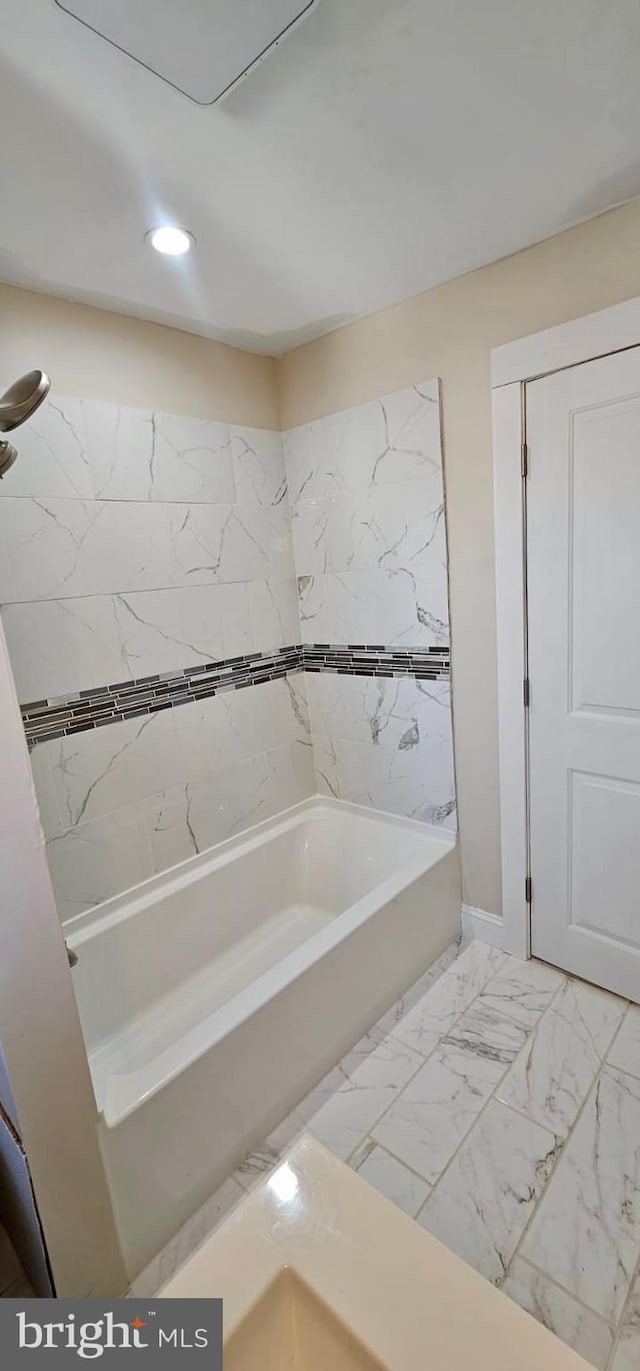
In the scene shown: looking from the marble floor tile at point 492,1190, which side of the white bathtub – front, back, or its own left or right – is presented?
front

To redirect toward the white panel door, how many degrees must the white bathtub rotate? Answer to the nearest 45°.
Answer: approximately 45° to its left

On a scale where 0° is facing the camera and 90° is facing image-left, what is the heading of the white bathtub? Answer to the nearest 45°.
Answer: approximately 315°

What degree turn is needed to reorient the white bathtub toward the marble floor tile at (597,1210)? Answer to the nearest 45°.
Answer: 0° — it already faces it
